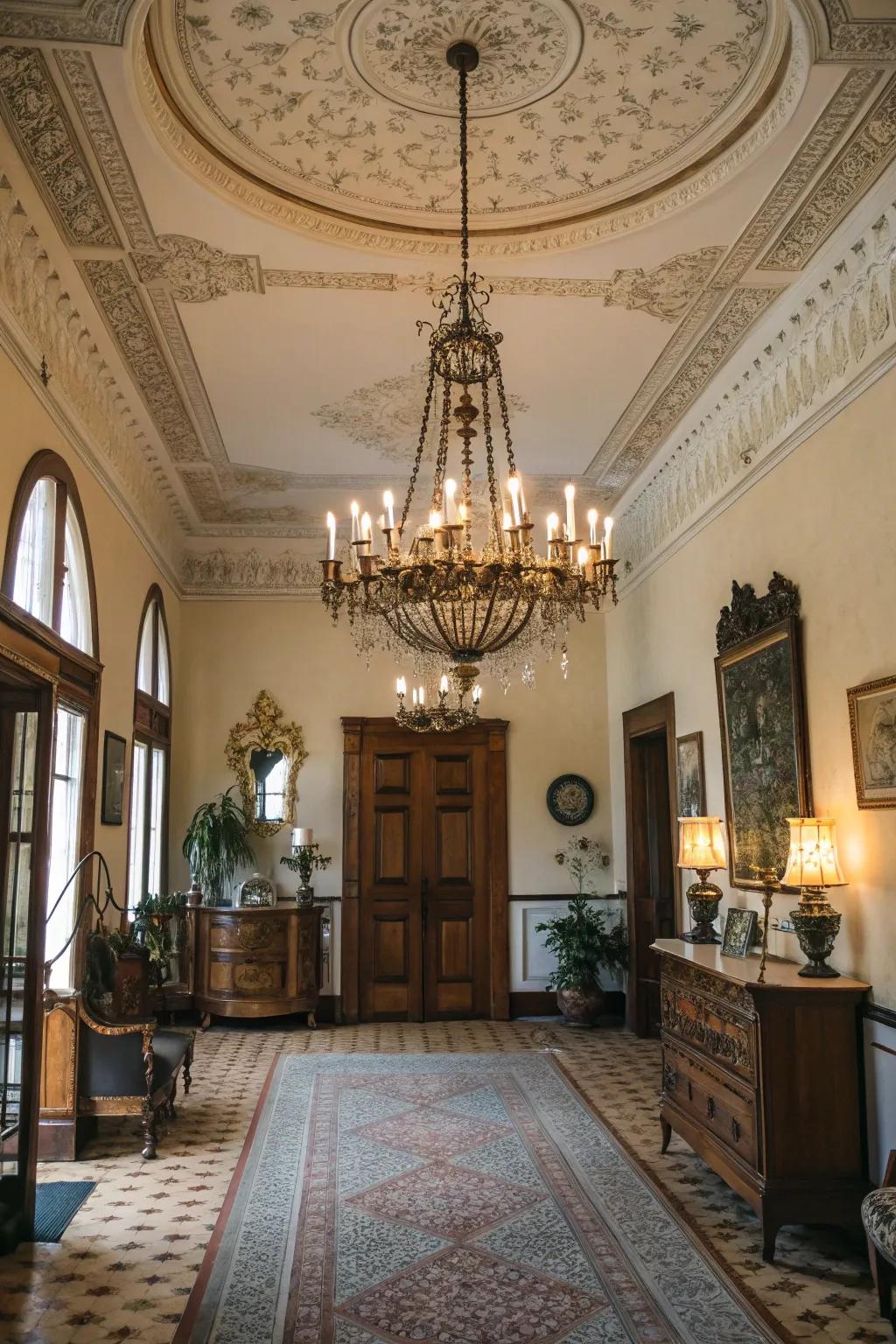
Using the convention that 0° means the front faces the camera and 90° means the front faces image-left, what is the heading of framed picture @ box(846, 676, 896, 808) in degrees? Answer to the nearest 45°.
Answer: approximately 45°

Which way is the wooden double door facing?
toward the camera

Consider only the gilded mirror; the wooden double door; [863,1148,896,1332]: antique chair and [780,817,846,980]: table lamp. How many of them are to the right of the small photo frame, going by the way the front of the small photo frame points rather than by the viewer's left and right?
2

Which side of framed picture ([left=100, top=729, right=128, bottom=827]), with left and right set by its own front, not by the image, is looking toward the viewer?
right

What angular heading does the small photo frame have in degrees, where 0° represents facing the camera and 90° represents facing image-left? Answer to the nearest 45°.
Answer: approximately 45°

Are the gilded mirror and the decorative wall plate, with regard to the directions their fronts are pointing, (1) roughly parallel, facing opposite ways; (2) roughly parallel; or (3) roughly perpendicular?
roughly parallel

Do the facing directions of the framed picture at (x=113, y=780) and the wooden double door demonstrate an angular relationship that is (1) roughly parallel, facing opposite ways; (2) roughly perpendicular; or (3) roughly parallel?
roughly perpendicular

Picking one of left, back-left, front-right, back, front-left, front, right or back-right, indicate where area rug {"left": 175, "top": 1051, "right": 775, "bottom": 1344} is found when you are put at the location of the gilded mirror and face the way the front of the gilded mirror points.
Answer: front

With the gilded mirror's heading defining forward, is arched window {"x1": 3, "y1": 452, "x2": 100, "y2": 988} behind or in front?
in front

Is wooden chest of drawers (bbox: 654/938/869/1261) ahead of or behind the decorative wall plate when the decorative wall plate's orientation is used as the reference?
ahead

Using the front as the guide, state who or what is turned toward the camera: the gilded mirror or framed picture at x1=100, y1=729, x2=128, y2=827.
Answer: the gilded mirror

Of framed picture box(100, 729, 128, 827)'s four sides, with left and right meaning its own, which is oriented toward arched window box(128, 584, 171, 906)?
left
